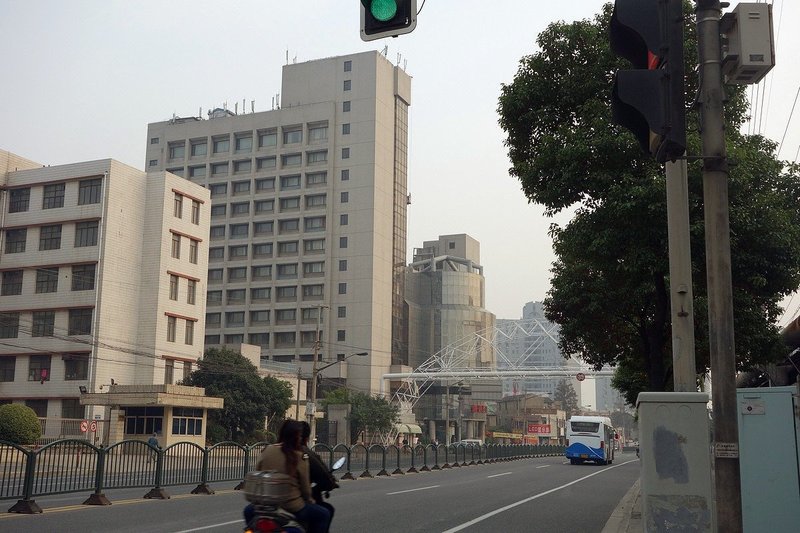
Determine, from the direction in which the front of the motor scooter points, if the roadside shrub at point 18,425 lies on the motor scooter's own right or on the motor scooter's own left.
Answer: on the motor scooter's own left

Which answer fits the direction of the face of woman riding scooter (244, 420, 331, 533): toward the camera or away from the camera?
away from the camera

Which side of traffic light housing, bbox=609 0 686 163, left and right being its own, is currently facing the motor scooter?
front

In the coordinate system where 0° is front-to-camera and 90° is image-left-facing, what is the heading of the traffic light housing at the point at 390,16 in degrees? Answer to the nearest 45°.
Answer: approximately 0°

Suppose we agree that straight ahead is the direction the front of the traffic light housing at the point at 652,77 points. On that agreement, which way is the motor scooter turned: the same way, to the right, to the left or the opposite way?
to the right

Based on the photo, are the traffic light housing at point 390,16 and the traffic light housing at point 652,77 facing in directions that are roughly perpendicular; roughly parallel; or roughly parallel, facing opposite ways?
roughly perpendicular

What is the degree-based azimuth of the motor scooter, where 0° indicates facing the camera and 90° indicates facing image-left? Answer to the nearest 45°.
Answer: approximately 225°

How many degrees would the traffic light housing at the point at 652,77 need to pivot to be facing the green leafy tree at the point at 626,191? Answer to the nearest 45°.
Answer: approximately 90° to its right

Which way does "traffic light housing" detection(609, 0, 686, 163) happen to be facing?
to the viewer's left
